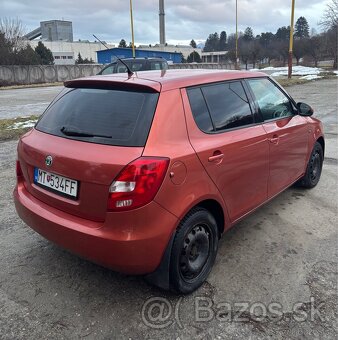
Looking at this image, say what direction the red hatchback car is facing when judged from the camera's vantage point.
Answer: facing away from the viewer and to the right of the viewer
